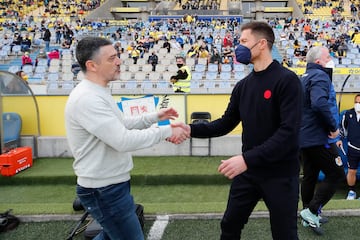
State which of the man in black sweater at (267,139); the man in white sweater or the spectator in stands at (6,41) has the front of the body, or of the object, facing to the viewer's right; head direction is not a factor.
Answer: the man in white sweater

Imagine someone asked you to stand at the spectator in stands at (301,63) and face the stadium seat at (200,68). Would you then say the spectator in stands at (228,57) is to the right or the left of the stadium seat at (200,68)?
right

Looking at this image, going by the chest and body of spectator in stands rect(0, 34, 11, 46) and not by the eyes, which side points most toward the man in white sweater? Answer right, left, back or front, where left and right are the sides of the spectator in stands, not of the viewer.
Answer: front

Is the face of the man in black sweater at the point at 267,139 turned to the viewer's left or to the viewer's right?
to the viewer's left

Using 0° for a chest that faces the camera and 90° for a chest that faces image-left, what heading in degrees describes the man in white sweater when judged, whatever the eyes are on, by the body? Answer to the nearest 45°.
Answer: approximately 270°

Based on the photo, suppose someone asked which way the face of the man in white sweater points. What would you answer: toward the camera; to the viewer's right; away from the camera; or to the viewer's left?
to the viewer's right

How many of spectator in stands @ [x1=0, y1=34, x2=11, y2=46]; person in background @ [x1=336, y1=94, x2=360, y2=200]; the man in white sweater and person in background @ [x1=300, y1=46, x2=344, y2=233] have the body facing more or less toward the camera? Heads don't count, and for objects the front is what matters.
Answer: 2

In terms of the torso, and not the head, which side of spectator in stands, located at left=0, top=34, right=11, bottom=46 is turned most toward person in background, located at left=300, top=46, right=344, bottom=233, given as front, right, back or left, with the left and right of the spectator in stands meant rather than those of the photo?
front

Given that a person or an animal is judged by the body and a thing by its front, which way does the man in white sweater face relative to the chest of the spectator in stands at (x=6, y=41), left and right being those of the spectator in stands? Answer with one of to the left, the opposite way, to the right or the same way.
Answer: to the left

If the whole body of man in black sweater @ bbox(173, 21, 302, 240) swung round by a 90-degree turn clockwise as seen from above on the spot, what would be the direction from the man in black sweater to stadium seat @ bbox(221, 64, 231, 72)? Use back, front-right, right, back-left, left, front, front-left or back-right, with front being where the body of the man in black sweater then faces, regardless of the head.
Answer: front-right
